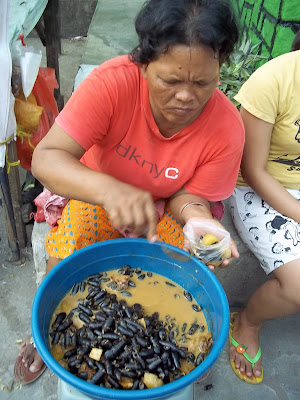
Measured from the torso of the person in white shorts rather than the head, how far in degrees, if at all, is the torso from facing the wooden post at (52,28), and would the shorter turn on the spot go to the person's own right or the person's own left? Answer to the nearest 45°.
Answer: approximately 180°

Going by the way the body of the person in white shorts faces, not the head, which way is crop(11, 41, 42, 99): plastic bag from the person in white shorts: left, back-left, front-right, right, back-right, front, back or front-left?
back-right

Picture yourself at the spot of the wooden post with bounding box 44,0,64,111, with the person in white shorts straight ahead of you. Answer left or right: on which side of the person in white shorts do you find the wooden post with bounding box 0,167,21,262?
right

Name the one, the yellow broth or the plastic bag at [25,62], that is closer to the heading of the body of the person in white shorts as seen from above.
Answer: the yellow broth

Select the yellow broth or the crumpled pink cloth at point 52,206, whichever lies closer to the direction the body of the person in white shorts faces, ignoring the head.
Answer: the yellow broth

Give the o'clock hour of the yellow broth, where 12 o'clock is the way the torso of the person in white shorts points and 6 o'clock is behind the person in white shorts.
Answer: The yellow broth is roughly at 2 o'clock from the person in white shorts.
